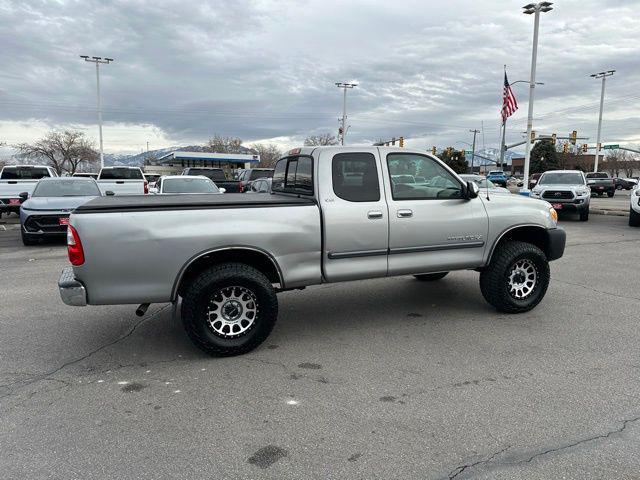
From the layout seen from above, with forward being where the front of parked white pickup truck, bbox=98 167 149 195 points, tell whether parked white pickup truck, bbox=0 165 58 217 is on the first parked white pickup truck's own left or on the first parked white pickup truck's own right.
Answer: on the first parked white pickup truck's own left

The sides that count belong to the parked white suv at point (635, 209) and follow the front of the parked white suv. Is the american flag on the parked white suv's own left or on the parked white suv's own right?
on the parked white suv's own right

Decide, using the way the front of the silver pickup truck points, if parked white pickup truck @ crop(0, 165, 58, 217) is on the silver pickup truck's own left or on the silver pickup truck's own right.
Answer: on the silver pickup truck's own left

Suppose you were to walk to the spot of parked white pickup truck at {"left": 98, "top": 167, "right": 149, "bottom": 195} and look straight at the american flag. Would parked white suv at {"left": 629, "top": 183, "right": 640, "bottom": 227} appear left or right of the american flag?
right

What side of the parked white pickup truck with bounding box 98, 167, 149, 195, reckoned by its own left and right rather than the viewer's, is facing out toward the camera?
back

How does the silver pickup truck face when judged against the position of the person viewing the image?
facing away from the viewer and to the right of the viewer

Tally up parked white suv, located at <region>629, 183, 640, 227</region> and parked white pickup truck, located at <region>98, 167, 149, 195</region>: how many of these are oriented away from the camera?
1

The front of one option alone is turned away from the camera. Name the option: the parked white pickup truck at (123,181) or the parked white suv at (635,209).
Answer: the parked white pickup truck

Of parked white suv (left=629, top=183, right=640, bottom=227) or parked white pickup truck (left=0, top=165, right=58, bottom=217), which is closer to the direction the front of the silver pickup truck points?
the parked white suv

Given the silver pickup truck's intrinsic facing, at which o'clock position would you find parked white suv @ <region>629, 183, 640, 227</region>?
The parked white suv is roughly at 12 o'clock from the silver pickup truck.

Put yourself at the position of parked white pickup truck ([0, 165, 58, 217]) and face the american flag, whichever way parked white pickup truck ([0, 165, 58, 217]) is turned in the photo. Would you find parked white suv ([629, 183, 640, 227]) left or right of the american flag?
right

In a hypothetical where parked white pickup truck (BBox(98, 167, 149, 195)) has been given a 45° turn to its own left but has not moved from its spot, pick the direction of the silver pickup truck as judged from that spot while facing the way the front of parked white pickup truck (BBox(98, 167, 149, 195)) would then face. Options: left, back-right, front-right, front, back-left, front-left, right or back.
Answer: back-left

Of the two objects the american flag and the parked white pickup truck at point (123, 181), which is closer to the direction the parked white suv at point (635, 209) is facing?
the parked white pickup truck

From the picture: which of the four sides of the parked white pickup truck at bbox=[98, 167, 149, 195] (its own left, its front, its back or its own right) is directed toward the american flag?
right
